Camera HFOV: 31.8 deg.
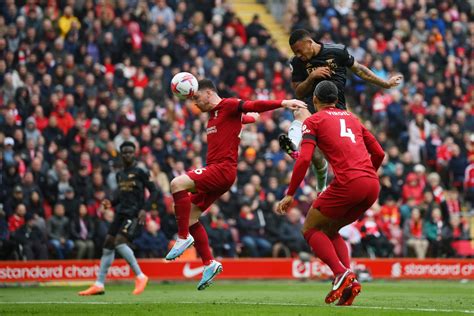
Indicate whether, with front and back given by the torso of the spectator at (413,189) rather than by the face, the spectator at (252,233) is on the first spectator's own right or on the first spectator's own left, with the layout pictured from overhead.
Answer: on the first spectator's own right

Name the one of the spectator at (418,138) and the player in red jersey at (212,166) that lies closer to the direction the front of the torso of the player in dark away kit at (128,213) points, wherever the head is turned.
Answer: the player in red jersey

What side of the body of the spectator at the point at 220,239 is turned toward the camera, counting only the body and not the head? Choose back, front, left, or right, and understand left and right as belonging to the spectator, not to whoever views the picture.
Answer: front

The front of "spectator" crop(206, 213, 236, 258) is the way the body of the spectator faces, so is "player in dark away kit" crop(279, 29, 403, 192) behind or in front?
in front

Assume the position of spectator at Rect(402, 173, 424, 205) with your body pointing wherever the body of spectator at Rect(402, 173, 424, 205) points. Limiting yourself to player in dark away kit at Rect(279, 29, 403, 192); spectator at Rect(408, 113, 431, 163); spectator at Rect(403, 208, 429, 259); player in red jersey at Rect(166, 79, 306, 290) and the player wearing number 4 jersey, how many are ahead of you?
4

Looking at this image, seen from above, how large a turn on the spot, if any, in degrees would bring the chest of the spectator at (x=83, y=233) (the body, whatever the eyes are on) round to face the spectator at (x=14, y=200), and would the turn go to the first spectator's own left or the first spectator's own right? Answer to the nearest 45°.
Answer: approximately 90° to the first spectator's own right

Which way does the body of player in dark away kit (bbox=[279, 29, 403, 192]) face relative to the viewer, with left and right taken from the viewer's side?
facing the viewer and to the left of the viewer

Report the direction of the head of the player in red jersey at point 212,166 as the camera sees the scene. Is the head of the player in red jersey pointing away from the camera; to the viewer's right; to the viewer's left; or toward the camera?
to the viewer's left

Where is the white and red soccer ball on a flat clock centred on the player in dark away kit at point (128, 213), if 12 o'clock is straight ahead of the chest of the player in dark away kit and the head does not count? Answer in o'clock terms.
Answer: The white and red soccer ball is roughly at 10 o'clock from the player in dark away kit.

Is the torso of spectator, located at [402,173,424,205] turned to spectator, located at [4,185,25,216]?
no

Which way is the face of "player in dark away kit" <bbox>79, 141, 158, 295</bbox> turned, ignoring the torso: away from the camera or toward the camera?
toward the camera

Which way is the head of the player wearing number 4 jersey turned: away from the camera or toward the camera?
away from the camera

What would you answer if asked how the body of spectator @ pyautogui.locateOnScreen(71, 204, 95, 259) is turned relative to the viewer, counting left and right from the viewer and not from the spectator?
facing the viewer

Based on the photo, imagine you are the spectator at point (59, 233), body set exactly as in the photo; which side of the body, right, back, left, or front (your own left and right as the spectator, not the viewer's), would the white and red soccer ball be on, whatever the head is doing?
front

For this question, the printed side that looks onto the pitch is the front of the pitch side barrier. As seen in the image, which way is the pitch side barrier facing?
toward the camera
